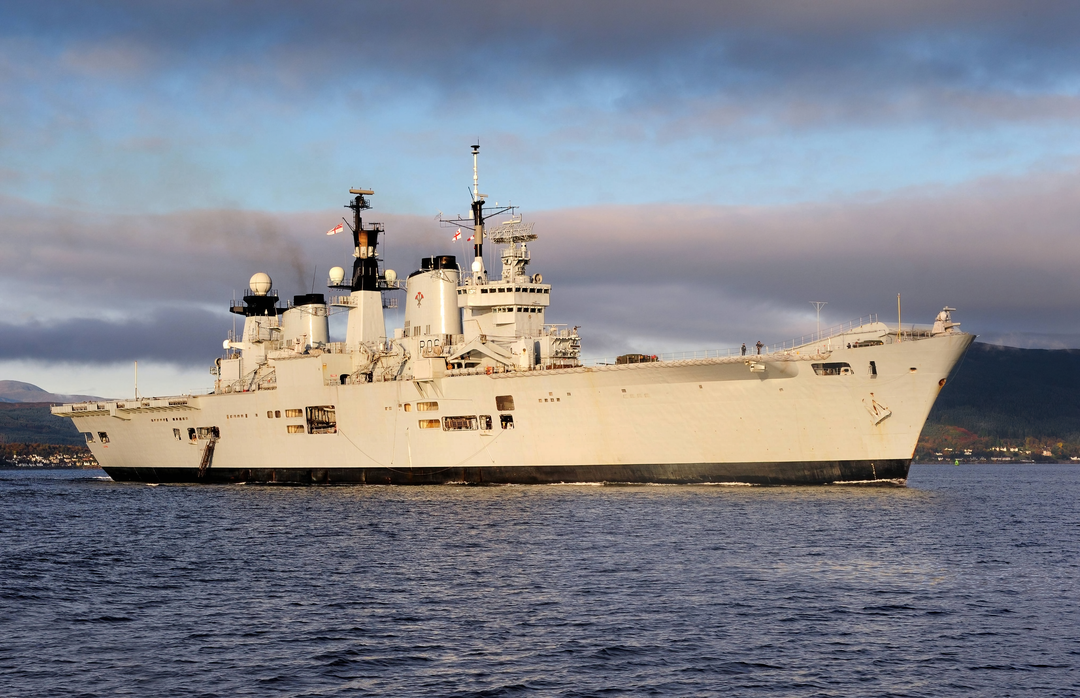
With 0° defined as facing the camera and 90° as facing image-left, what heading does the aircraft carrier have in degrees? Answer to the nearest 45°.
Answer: approximately 315°
